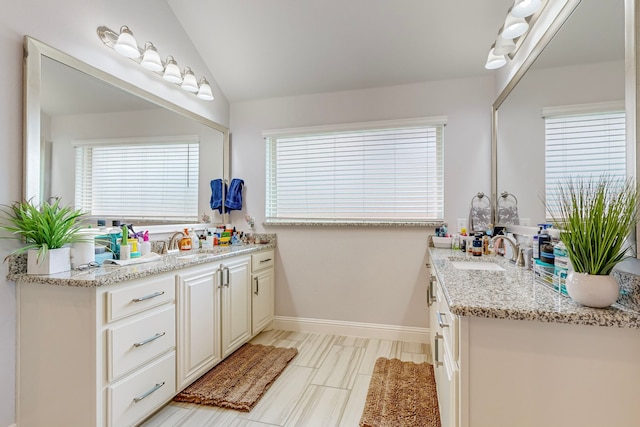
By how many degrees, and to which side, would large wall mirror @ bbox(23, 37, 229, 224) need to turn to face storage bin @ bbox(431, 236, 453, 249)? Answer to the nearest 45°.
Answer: approximately 45° to its left

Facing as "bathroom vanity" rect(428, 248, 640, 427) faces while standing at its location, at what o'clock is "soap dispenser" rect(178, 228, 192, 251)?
The soap dispenser is roughly at 12 o'clock from the bathroom vanity.

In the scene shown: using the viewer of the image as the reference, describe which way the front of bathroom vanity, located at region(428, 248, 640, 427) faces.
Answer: facing to the left of the viewer

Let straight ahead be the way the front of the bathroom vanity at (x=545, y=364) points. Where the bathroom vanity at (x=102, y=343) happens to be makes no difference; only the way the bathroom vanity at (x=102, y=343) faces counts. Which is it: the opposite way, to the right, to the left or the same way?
the opposite way

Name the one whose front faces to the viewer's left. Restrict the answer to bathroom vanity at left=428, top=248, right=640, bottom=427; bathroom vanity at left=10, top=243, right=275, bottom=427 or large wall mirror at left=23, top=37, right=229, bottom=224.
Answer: bathroom vanity at left=428, top=248, right=640, bottom=427

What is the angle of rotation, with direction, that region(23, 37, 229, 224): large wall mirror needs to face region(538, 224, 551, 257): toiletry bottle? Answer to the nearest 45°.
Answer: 0° — it already faces it

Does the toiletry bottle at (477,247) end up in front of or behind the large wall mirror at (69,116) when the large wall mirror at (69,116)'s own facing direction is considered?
in front

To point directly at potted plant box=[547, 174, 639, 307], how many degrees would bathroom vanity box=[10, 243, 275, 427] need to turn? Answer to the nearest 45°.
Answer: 0° — it already faces it

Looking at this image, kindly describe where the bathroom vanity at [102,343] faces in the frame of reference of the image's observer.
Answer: facing the viewer and to the right of the viewer

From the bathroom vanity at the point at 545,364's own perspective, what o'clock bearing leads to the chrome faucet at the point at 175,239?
The chrome faucet is roughly at 12 o'clock from the bathroom vanity.

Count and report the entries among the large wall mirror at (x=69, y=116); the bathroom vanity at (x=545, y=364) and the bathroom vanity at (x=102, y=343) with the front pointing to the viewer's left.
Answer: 1

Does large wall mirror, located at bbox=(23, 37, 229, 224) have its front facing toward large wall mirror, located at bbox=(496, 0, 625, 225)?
yes
